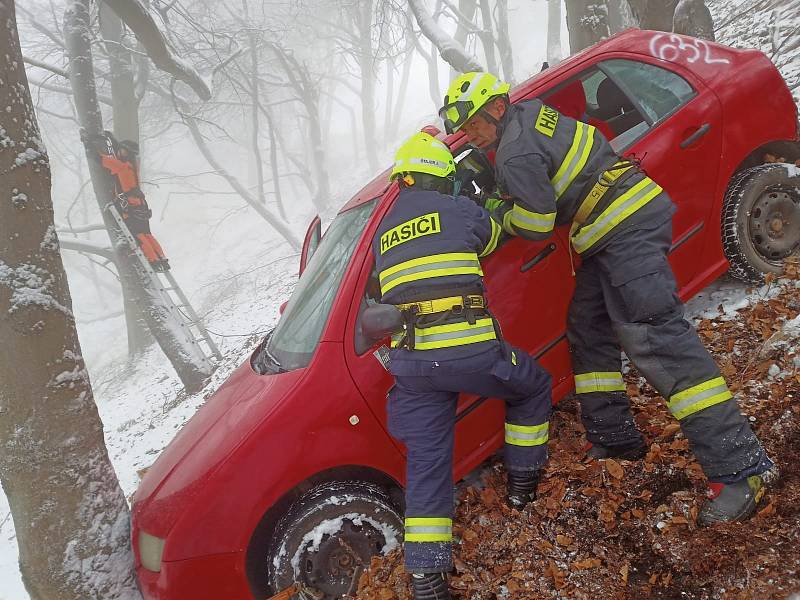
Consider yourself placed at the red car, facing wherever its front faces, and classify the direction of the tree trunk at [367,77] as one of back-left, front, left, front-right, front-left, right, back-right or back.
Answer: back-right

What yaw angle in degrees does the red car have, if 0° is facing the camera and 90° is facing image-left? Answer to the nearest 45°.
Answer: approximately 45°

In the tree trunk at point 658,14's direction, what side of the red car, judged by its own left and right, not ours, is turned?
back

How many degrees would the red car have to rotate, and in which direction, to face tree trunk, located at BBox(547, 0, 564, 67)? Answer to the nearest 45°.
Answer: approximately 135° to its right

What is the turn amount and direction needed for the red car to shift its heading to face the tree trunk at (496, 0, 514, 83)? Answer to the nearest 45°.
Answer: approximately 135° to its right

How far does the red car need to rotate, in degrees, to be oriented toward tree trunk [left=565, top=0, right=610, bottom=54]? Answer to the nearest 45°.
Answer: approximately 180°

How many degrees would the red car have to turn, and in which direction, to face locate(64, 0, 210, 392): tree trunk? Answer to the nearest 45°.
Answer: approximately 90° to its right

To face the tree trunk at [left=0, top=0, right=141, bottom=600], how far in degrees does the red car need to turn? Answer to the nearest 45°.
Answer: approximately 45° to its right

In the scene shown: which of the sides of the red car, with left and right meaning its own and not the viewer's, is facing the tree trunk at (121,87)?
right
